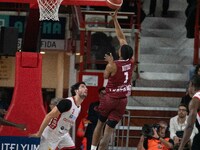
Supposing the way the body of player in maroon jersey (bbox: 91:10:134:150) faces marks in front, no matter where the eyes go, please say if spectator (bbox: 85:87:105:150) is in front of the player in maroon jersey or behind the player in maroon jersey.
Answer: in front

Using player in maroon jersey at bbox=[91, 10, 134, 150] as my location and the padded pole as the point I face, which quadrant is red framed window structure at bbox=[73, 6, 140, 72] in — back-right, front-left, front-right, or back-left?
front-right

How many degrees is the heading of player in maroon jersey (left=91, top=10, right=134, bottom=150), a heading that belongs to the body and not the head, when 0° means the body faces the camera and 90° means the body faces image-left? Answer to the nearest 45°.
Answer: approximately 135°

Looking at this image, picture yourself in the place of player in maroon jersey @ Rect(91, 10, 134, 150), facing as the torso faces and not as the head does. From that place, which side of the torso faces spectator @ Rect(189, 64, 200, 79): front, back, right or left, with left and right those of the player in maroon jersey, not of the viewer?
right
